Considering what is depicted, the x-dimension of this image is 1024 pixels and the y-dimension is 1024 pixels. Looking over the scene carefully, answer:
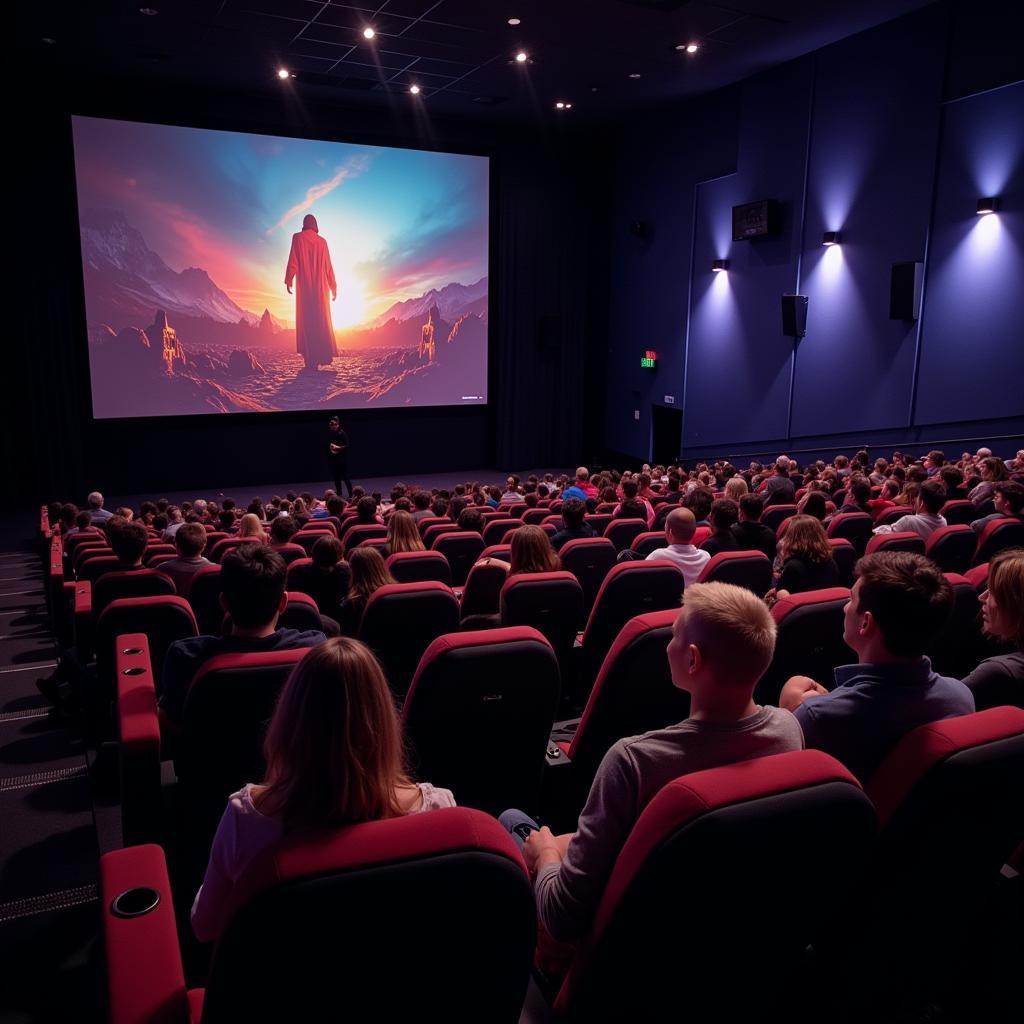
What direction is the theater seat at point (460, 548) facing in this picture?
away from the camera

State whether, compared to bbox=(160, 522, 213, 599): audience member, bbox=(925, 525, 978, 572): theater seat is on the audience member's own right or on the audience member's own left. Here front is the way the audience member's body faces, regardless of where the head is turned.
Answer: on the audience member's own right

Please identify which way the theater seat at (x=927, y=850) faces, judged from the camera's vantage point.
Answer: facing away from the viewer and to the left of the viewer

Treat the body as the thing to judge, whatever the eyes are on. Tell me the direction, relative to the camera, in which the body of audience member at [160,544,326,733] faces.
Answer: away from the camera

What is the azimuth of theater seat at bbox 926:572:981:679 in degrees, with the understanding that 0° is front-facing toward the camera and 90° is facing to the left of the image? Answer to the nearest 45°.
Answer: approximately 135°

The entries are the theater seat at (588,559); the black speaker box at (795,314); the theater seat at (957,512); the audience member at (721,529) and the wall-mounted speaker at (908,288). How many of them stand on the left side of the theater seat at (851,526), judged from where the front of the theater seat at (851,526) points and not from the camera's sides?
2

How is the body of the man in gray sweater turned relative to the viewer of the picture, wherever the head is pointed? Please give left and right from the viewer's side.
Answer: facing away from the viewer and to the left of the viewer

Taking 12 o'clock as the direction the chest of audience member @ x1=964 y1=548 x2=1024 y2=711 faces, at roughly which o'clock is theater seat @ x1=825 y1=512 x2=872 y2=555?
The theater seat is roughly at 1 o'clock from the audience member.

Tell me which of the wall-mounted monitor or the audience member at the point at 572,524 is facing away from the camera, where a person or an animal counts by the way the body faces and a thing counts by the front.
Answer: the audience member

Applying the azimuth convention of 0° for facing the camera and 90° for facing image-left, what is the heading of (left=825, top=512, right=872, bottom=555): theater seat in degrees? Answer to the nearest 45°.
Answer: approximately 135°

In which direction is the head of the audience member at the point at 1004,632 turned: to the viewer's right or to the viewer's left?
to the viewer's left

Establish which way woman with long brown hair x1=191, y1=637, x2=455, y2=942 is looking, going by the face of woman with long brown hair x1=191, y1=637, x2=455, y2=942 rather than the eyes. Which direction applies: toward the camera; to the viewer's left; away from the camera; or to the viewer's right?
away from the camera

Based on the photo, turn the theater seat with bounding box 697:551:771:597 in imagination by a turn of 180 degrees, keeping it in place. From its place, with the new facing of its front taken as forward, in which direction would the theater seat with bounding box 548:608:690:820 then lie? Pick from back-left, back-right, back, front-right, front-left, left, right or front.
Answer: front-right

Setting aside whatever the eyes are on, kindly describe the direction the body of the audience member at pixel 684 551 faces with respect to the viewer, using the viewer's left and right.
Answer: facing away from the viewer and to the left of the viewer
